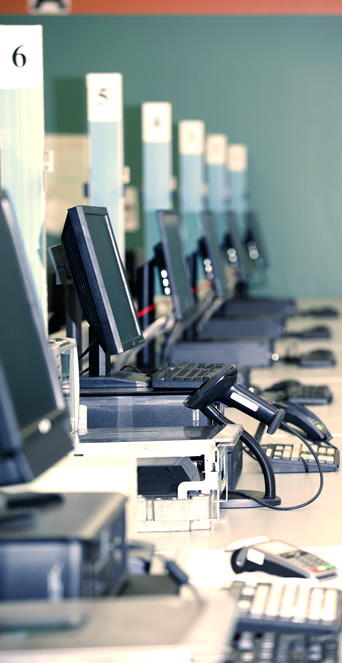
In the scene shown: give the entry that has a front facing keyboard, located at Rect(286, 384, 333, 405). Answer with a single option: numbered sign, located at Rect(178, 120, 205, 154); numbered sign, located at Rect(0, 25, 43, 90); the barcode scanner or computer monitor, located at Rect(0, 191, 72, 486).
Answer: numbered sign, located at Rect(178, 120, 205, 154)

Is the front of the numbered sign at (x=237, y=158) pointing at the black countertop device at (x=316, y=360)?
yes

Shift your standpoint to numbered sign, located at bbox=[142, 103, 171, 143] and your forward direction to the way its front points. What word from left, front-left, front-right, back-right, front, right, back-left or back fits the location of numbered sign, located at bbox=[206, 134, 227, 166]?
back

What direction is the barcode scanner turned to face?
to the viewer's left

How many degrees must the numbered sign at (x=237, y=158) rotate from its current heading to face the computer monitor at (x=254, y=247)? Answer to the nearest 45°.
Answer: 0° — it already faces it

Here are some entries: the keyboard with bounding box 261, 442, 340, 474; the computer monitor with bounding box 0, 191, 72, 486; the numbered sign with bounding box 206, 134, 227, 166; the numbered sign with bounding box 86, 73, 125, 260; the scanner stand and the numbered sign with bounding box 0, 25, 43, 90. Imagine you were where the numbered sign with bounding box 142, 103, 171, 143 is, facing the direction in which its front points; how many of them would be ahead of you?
5

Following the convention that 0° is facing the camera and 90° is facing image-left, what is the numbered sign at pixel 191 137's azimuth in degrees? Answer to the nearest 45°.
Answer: approximately 0°

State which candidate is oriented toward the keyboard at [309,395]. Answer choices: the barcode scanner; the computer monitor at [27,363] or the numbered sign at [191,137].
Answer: the numbered sign

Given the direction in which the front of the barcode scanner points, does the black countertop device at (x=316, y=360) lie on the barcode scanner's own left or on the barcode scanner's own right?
on the barcode scanner's own right
